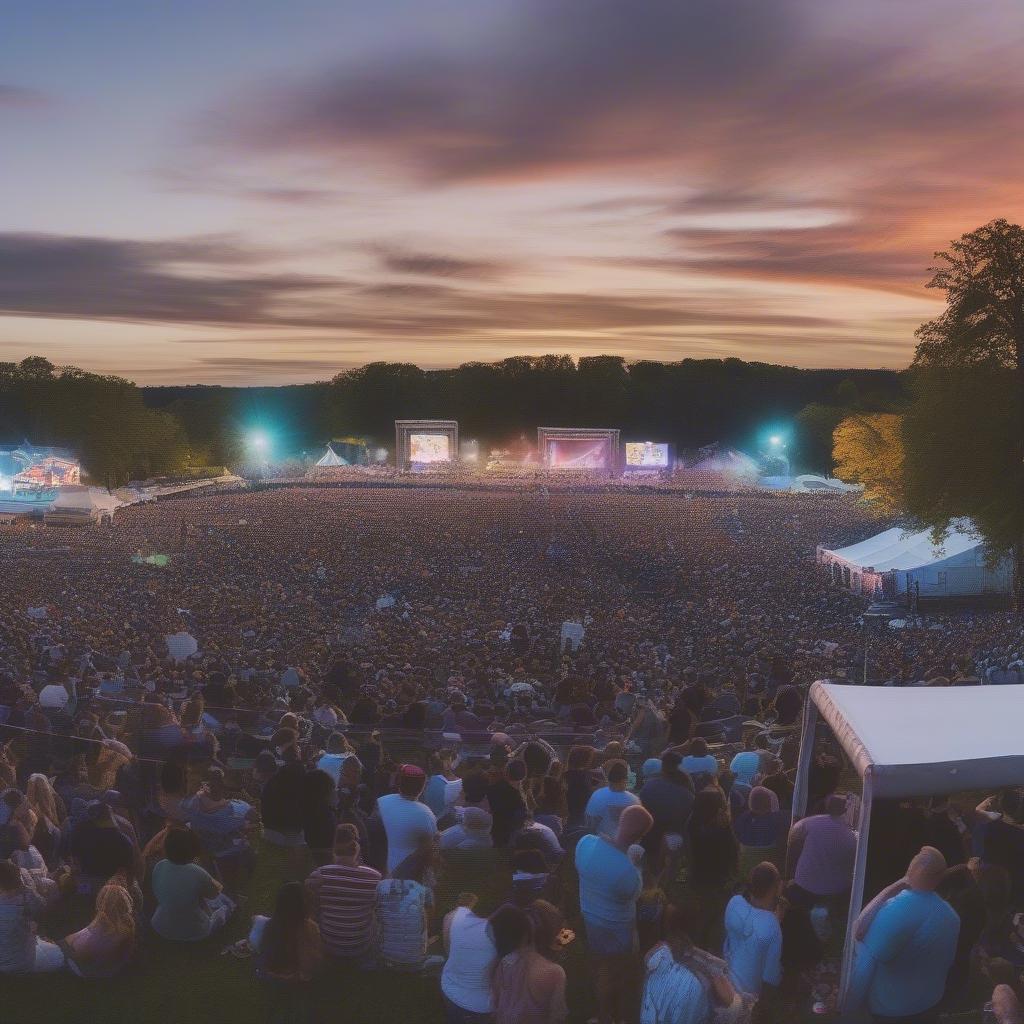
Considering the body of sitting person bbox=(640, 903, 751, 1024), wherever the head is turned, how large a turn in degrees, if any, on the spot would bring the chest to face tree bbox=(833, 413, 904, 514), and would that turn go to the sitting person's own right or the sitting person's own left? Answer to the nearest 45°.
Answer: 0° — they already face it

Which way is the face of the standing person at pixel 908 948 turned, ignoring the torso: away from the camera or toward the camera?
away from the camera

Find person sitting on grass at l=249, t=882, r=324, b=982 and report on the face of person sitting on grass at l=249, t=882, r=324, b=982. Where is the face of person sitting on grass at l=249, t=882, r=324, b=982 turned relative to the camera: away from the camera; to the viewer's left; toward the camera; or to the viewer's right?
away from the camera

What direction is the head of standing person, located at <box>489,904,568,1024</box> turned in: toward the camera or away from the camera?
away from the camera

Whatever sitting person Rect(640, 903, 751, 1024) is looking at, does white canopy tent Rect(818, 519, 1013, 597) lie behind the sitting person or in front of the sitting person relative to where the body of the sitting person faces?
in front

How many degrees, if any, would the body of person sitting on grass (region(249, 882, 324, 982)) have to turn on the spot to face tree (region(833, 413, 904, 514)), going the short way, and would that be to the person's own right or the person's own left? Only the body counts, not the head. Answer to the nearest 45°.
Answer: approximately 45° to the person's own right

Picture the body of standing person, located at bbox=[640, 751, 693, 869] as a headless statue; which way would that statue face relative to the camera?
away from the camera

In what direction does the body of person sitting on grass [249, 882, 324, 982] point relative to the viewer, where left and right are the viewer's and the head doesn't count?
facing away from the viewer

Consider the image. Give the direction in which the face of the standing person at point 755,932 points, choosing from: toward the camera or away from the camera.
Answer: away from the camera

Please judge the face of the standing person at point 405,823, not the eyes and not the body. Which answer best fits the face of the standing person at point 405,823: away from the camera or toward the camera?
away from the camera

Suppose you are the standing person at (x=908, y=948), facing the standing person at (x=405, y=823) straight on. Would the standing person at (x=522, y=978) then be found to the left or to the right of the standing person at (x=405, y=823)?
left

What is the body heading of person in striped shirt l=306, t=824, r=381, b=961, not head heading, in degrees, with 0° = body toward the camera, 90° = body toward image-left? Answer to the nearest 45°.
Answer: approximately 180°
